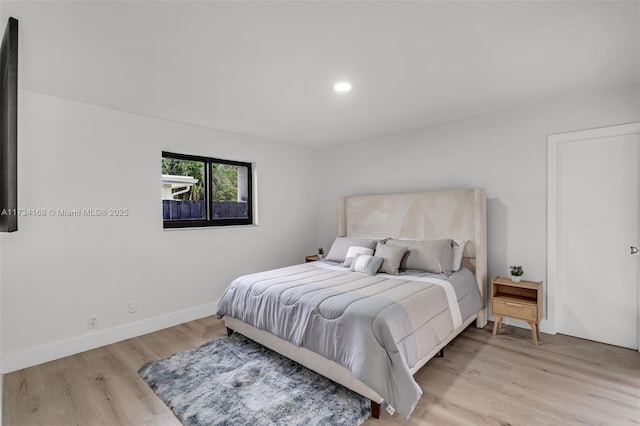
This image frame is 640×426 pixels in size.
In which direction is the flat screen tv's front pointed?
to the viewer's right

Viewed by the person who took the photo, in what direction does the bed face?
facing the viewer and to the left of the viewer

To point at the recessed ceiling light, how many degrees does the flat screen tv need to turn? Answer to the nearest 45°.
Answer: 0° — it already faces it

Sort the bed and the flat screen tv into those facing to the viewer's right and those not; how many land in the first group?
1

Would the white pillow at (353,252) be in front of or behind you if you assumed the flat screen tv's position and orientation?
in front

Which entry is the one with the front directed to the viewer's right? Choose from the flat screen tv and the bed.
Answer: the flat screen tv

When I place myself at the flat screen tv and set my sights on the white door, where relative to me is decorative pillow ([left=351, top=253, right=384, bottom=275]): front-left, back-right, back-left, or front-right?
front-left

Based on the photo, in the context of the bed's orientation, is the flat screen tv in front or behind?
in front

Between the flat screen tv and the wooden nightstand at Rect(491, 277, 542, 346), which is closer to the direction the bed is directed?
the flat screen tv

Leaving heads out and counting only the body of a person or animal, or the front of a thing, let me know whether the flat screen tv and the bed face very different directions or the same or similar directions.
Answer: very different directions
